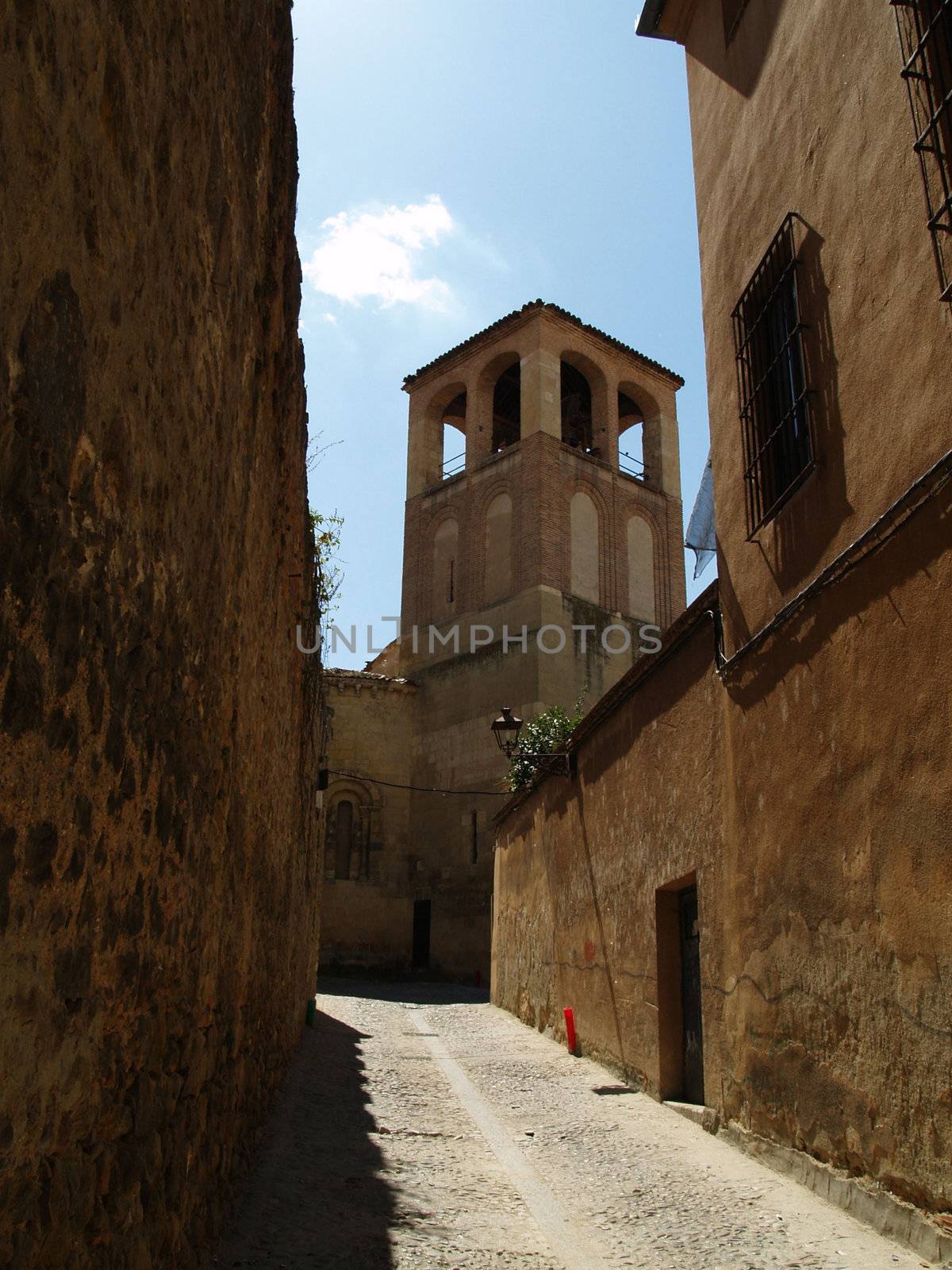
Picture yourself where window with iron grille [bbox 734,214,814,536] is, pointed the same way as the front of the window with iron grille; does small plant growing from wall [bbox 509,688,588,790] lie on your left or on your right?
on your right

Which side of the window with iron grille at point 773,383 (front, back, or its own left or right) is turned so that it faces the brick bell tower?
right

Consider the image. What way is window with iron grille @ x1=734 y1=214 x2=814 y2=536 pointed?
to the viewer's left

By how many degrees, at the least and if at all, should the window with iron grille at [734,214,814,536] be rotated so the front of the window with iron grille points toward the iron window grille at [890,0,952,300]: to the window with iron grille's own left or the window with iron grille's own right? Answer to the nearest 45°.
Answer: approximately 135° to the window with iron grille's own left

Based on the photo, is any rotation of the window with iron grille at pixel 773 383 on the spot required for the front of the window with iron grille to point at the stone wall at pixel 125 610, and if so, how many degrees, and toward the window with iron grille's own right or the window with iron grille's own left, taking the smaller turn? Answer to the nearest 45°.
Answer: approximately 90° to the window with iron grille's own left

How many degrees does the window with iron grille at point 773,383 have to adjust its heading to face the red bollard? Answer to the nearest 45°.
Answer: approximately 45° to its right
